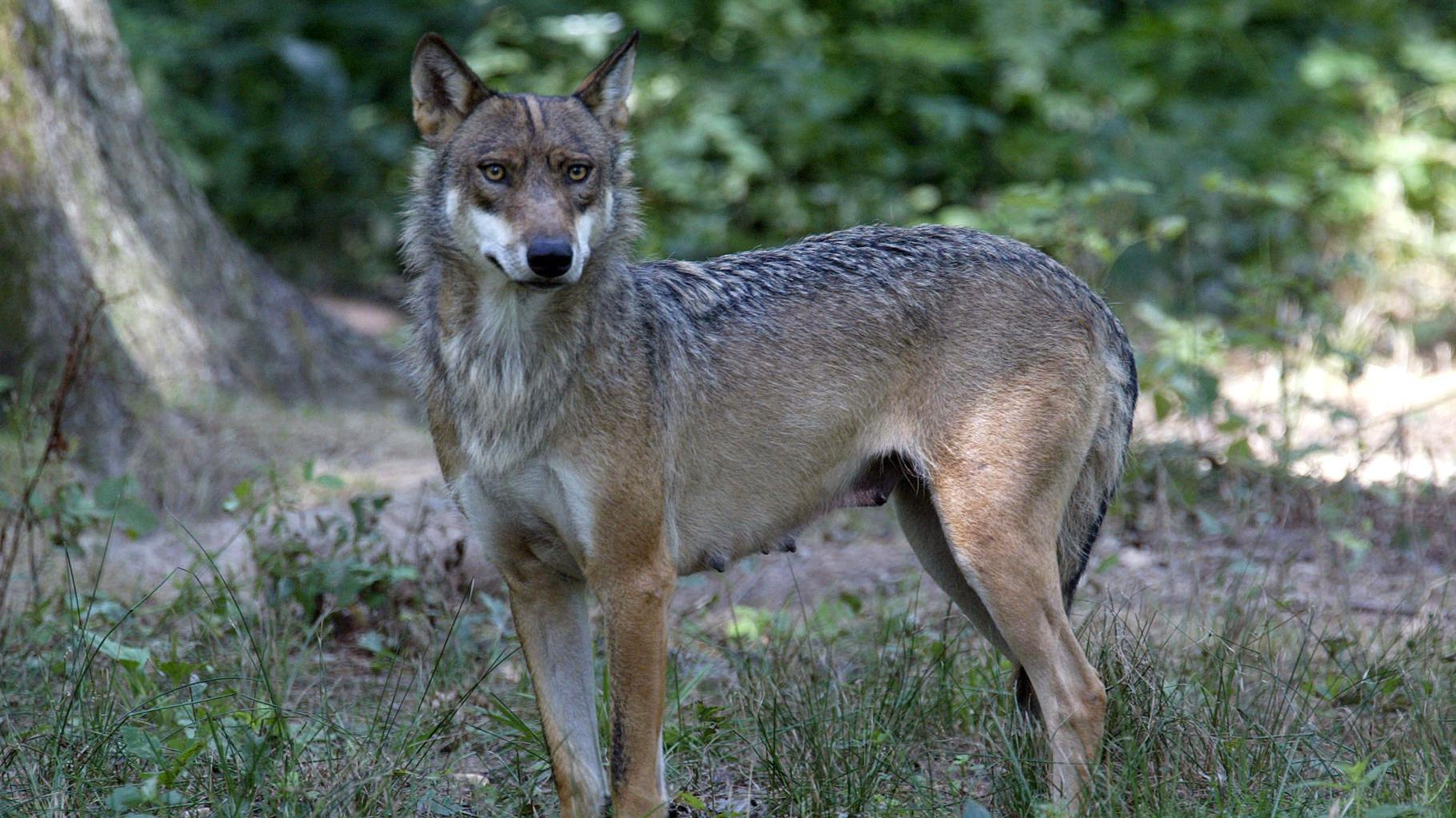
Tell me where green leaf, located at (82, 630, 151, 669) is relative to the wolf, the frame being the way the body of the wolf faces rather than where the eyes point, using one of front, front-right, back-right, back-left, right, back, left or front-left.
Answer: front-right

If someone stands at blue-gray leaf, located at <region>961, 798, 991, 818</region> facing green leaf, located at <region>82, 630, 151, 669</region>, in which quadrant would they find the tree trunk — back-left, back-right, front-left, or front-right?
front-right

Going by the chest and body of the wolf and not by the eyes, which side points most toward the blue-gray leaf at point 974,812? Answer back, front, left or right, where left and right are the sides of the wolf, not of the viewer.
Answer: left

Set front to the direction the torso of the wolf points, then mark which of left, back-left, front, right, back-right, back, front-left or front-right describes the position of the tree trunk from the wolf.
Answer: right

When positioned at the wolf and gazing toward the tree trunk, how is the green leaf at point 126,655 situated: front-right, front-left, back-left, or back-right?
front-left

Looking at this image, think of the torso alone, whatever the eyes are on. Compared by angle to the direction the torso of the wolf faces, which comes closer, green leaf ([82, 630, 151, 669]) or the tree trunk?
the green leaf

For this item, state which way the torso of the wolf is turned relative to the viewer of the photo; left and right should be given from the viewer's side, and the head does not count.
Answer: facing the viewer and to the left of the viewer
